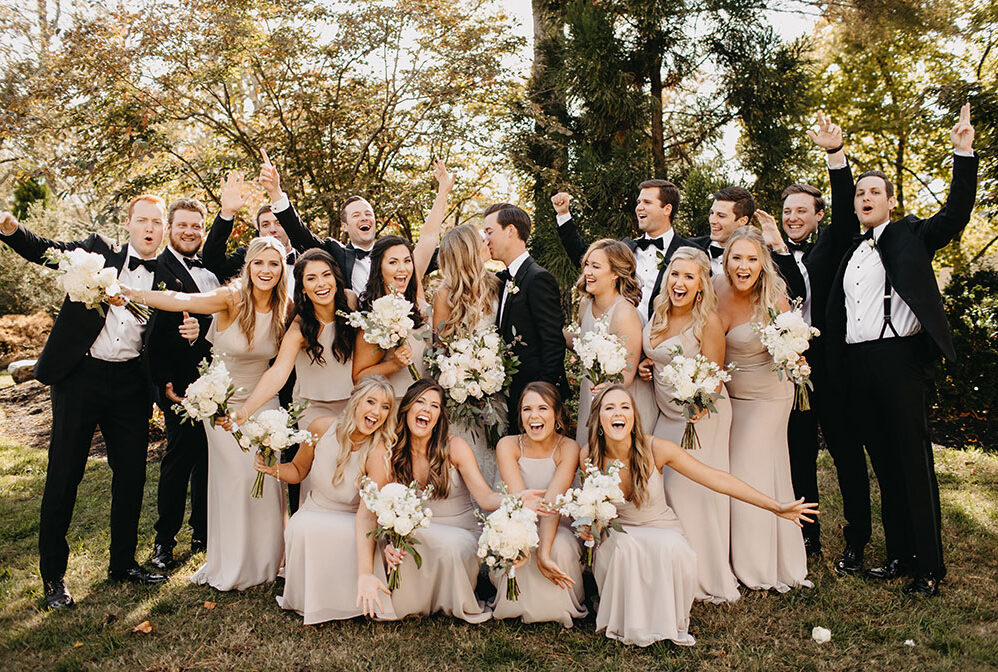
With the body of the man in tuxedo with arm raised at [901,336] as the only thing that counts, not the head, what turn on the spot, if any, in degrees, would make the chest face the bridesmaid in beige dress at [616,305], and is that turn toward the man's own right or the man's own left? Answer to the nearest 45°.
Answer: approximately 45° to the man's own right

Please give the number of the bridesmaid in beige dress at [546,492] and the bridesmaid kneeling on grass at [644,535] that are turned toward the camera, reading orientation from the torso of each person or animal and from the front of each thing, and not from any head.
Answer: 2

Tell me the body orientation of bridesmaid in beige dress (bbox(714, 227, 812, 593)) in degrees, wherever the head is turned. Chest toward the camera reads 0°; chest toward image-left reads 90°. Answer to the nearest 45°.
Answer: approximately 45°

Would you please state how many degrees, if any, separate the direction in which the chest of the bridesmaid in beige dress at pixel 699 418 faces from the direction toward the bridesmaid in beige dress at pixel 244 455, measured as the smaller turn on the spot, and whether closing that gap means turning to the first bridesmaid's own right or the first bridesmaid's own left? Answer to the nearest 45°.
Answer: approximately 45° to the first bridesmaid's own right

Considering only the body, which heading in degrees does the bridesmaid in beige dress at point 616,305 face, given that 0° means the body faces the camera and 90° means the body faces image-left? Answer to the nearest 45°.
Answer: approximately 45°

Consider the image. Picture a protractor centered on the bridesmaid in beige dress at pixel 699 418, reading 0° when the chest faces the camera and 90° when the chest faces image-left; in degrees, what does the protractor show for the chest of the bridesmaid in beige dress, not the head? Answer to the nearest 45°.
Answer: approximately 45°

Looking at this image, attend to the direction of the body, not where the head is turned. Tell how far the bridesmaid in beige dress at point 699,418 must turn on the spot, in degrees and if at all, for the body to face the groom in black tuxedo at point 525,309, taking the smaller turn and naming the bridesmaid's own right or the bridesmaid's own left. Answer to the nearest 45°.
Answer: approximately 45° to the bridesmaid's own right

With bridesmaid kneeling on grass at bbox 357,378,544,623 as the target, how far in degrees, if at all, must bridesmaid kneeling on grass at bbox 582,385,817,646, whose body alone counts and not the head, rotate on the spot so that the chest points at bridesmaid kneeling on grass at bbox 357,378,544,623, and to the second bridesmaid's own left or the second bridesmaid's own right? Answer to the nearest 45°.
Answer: approximately 90° to the second bridesmaid's own right

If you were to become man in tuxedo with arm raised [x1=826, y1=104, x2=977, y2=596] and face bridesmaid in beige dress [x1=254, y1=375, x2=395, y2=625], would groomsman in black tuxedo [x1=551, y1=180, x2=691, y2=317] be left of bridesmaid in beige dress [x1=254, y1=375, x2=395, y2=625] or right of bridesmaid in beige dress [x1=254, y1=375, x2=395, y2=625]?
right
